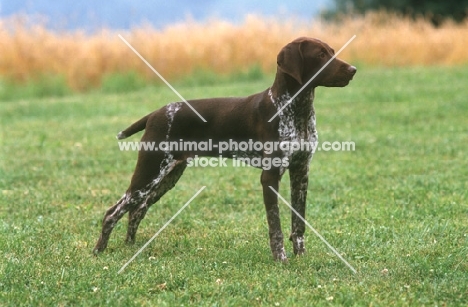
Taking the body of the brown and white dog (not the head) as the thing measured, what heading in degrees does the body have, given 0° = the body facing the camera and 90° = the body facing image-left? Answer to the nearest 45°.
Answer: approximately 270°
